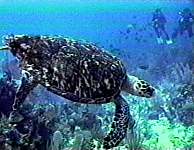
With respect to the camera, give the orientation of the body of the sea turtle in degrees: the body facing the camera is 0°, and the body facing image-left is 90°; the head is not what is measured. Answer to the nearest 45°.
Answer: approximately 270°

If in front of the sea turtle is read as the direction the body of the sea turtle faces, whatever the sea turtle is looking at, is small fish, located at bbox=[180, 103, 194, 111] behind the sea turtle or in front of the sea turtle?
in front
